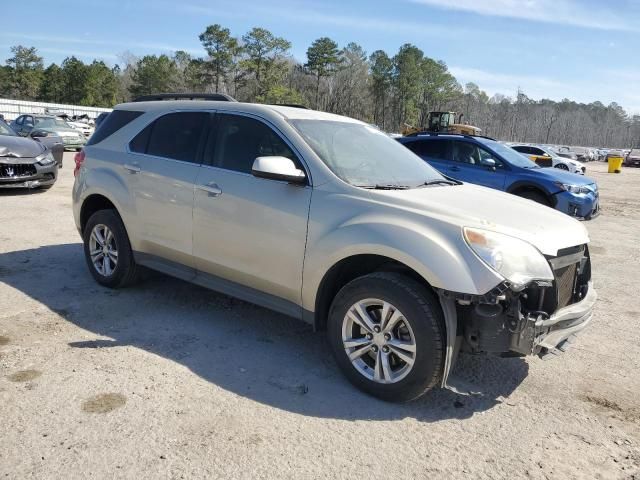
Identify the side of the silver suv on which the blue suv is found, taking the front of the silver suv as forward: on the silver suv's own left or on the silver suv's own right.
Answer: on the silver suv's own left

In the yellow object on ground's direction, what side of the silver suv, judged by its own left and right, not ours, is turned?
left

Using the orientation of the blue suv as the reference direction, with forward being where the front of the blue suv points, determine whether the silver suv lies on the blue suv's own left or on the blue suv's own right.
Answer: on the blue suv's own right

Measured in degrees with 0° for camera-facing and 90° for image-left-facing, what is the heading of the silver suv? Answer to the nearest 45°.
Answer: approximately 315°

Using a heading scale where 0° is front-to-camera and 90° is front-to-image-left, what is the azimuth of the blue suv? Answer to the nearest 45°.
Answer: approximately 315°

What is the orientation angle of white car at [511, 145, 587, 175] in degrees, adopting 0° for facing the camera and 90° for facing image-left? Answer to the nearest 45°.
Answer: approximately 315°
